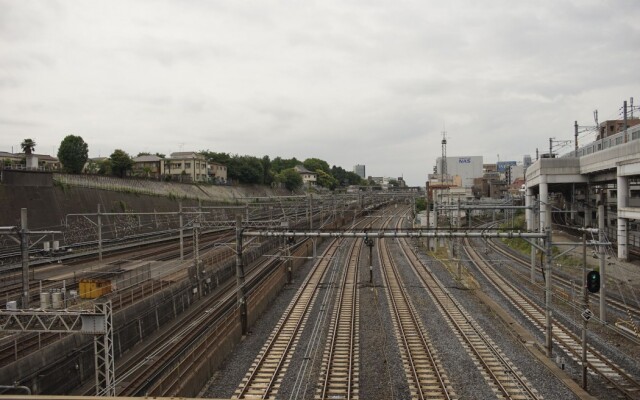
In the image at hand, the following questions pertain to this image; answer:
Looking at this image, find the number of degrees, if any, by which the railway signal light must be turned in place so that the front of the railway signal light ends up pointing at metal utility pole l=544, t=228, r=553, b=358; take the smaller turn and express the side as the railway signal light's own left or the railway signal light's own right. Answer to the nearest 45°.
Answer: approximately 135° to the railway signal light's own right

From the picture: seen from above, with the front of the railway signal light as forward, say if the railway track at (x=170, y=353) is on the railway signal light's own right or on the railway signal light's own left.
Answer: on the railway signal light's own right

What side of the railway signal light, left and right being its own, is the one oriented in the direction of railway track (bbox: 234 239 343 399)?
right

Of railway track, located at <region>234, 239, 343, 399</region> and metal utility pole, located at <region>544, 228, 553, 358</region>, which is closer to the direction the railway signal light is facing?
the railway track

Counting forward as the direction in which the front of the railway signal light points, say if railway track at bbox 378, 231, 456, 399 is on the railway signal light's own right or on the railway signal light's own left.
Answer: on the railway signal light's own right

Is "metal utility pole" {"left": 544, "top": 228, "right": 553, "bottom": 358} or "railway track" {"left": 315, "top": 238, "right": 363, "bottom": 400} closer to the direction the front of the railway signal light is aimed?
the railway track

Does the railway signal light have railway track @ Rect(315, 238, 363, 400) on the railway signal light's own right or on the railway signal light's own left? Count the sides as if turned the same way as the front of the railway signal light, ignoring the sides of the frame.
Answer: on the railway signal light's own right

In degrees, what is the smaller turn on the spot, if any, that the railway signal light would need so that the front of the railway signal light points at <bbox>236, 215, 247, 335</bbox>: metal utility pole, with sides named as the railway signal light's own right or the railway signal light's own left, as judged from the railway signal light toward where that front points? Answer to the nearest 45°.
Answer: approximately 90° to the railway signal light's own right

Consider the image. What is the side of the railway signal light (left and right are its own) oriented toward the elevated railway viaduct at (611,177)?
back

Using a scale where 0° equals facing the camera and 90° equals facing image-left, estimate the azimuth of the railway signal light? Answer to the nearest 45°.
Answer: approximately 0°

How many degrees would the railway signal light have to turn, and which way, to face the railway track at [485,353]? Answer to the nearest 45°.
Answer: approximately 90° to its right
